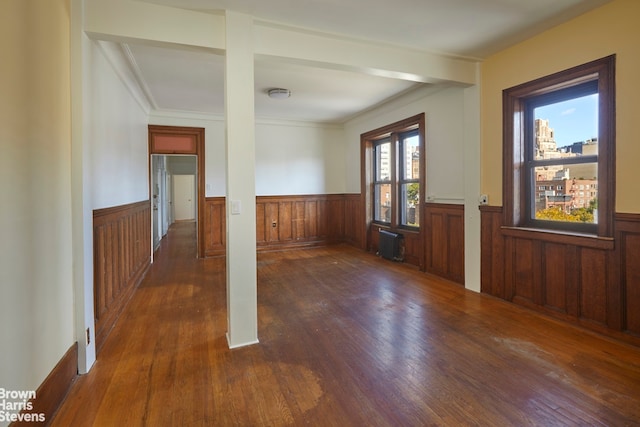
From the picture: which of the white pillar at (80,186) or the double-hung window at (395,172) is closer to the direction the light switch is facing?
the white pillar

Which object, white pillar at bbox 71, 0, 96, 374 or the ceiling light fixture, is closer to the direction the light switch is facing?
the white pillar

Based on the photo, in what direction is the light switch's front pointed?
toward the camera

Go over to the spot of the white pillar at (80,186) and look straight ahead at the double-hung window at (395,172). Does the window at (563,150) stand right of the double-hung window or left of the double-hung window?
right

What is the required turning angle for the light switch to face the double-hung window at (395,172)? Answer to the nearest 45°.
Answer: approximately 135° to its left

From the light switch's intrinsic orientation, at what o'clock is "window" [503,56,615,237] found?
The window is roughly at 9 o'clock from the light switch.

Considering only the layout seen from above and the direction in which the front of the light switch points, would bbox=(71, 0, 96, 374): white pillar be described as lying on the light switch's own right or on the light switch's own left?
on the light switch's own right

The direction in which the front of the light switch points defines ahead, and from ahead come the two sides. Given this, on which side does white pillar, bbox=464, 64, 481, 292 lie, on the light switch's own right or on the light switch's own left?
on the light switch's own left

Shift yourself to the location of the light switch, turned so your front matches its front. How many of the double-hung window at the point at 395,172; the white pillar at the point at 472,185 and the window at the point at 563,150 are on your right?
0

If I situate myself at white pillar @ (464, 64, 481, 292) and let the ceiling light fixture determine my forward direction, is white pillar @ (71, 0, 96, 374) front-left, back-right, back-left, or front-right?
front-left
